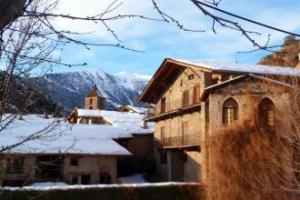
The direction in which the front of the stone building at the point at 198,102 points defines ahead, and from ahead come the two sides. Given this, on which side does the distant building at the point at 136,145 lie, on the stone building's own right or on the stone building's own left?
on the stone building's own right

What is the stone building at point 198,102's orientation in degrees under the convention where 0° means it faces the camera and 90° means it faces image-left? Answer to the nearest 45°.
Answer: approximately 45°
